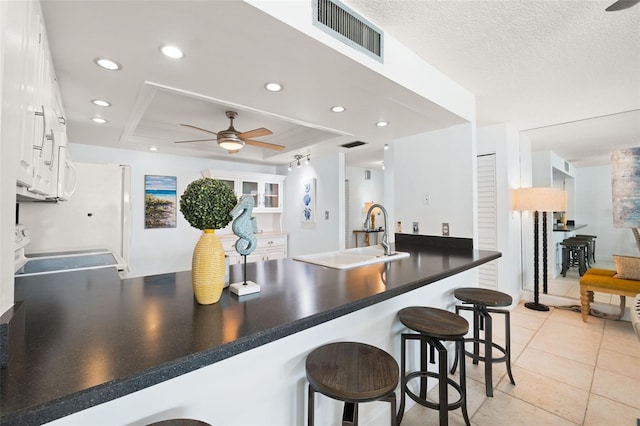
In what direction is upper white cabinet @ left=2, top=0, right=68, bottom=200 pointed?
to the viewer's right

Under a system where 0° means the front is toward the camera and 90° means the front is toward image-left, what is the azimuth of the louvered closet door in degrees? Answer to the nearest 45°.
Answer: approximately 45°

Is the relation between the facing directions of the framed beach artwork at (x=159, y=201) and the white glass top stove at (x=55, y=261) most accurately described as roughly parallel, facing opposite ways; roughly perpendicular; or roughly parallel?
roughly perpendicular

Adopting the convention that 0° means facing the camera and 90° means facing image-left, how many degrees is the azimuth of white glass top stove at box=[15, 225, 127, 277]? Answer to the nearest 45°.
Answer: approximately 270°

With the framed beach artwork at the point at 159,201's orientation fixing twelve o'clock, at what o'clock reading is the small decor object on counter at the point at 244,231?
The small decor object on counter is roughly at 12 o'clock from the framed beach artwork.

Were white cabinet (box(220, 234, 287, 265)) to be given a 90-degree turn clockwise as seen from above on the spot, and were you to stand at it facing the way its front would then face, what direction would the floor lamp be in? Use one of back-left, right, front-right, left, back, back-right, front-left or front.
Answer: back-left

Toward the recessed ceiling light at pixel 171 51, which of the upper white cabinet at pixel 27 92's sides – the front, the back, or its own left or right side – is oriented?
front

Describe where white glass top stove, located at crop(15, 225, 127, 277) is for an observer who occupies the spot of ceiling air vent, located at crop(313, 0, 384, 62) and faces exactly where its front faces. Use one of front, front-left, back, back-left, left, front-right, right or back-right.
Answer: back-right

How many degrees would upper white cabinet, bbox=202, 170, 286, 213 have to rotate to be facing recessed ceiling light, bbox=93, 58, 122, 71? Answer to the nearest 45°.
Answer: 0° — it already faces it

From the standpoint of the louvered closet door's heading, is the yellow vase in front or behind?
in front
